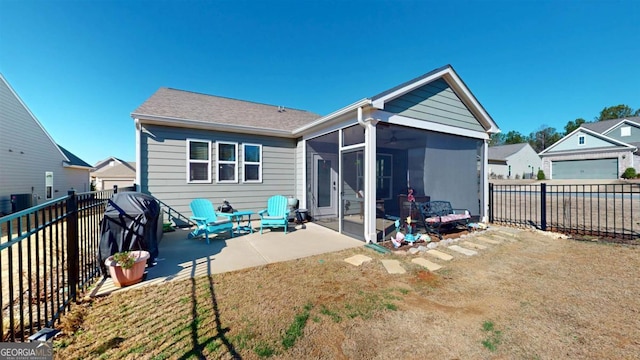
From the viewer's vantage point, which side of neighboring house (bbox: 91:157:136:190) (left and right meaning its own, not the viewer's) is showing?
front

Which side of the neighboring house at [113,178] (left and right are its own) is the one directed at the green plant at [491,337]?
front

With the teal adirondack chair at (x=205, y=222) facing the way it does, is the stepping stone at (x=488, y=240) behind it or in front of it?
in front

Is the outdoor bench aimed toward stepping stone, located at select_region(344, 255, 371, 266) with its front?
no

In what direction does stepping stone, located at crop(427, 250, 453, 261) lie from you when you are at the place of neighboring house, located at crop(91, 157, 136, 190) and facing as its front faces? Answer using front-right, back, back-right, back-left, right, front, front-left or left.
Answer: front

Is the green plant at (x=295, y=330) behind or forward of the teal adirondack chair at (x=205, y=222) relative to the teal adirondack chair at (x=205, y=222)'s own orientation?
forward

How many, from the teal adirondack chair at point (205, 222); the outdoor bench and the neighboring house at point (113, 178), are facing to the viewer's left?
0

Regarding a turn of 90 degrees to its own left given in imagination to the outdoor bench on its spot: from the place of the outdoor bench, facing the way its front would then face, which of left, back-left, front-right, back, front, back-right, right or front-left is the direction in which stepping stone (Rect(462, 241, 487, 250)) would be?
right

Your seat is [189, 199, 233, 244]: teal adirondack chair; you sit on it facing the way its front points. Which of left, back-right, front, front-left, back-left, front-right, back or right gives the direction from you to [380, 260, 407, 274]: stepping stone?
front

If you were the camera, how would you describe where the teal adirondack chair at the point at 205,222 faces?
facing the viewer and to the right of the viewer

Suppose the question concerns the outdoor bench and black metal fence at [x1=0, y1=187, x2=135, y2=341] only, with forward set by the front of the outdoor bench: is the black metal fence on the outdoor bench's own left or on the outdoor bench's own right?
on the outdoor bench's own right

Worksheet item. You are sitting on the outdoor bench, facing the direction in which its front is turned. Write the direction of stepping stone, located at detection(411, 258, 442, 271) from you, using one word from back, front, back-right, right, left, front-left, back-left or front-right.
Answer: front-right

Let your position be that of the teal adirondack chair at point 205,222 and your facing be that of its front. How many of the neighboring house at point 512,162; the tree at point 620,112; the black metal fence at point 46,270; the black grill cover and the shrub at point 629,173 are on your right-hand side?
2

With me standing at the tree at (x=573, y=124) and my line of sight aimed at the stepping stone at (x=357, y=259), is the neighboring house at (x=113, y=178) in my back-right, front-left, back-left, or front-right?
front-right

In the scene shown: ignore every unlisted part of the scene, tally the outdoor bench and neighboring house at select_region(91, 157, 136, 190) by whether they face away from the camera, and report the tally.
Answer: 0

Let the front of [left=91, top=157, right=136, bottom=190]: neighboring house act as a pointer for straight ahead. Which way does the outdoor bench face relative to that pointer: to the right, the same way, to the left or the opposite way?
the same way

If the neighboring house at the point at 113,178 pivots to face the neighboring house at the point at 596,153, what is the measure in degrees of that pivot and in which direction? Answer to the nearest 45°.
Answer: approximately 45° to its left

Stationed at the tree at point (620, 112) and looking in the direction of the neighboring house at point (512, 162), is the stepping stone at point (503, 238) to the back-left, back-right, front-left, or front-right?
front-left

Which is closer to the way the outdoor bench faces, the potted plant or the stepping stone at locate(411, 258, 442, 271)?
the stepping stone

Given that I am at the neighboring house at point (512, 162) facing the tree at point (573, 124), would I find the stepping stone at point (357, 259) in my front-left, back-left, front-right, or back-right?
back-right
